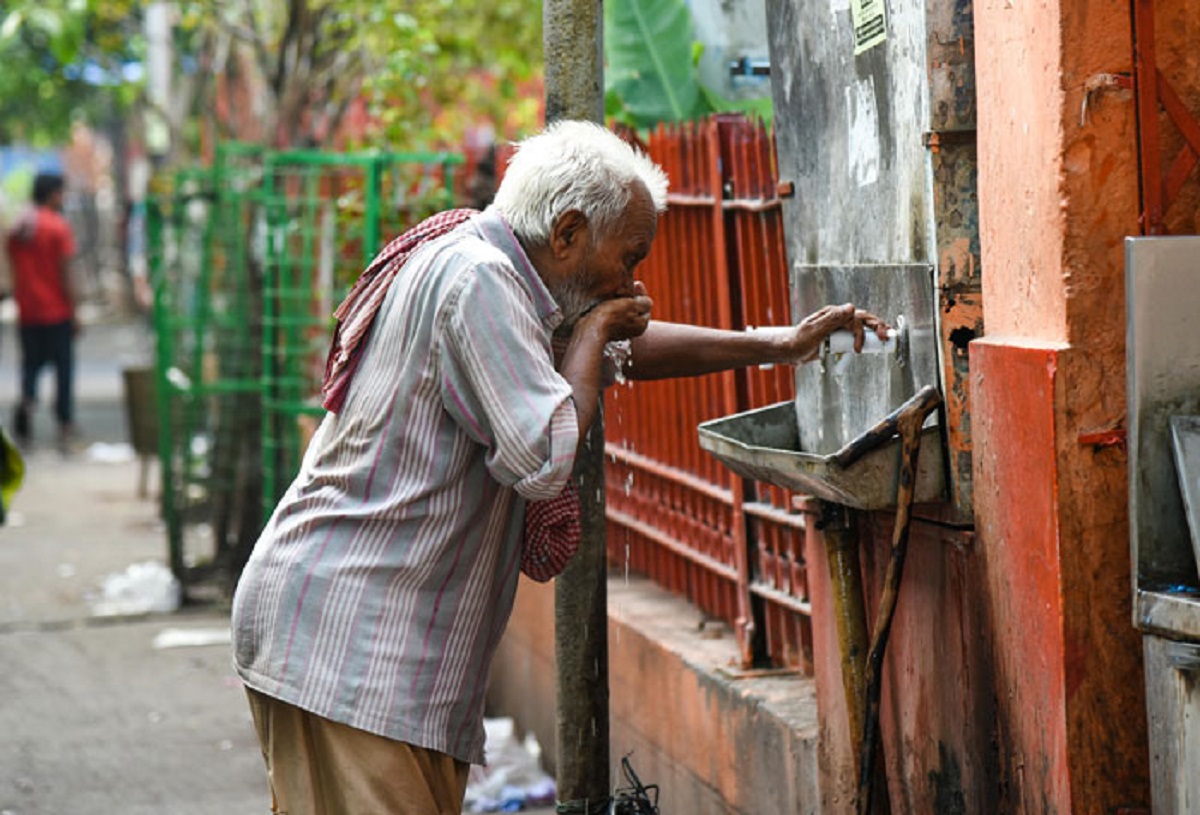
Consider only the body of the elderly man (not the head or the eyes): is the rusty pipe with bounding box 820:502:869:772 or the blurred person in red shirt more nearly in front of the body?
the rusty pipe

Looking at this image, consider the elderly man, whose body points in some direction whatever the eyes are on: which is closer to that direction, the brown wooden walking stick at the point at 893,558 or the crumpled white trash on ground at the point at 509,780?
the brown wooden walking stick

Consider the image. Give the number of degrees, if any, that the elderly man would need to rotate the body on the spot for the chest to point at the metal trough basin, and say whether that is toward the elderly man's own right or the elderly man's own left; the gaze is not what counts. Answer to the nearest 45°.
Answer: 0° — they already face it

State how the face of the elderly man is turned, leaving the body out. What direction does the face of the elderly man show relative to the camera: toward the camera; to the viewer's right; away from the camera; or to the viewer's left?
to the viewer's right

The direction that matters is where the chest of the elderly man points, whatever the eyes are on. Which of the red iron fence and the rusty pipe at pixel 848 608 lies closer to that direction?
the rusty pipe

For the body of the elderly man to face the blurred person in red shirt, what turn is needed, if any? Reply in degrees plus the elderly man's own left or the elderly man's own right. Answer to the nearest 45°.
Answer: approximately 90° to the elderly man's own left

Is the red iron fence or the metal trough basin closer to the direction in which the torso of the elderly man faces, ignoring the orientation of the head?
the metal trough basin

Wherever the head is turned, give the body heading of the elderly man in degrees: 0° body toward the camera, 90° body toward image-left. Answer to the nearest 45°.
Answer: approximately 270°
